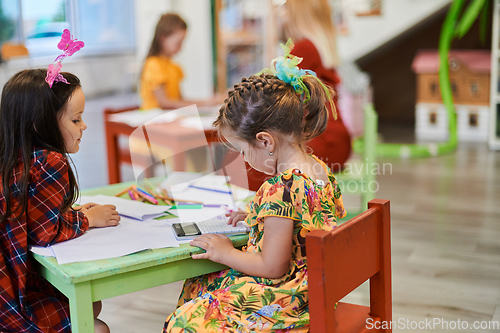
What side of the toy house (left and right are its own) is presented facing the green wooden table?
front

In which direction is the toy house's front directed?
toward the camera

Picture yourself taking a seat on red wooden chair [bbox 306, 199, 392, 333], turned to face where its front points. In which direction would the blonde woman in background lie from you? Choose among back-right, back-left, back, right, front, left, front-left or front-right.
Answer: front-right

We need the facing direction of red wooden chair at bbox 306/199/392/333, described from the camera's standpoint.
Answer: facing away from the viewer and to the left of the viewer

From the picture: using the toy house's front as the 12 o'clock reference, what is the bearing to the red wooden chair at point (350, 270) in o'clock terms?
The red wooden chair is roughly at 12 o'clock from the toy house.

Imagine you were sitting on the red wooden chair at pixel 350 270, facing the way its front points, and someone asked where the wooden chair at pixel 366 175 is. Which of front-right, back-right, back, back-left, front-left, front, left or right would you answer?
front-right

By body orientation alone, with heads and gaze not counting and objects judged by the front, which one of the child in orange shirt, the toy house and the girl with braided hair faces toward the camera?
the toy house

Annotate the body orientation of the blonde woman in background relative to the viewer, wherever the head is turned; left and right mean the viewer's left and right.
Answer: facing away from the viewer and to the left of the viewer

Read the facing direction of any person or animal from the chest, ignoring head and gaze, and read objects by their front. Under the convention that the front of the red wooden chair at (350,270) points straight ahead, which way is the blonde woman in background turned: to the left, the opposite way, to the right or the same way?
the same way

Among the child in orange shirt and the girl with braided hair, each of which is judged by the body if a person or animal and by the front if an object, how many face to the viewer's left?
1

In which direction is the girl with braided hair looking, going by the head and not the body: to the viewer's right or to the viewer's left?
to the viewer's left

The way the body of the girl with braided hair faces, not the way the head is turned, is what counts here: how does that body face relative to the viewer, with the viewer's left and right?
facing to the left of the viewer
